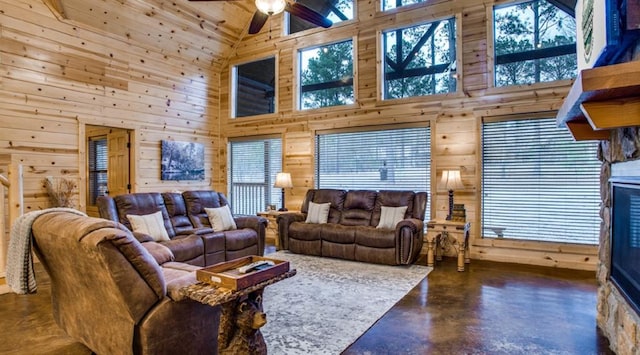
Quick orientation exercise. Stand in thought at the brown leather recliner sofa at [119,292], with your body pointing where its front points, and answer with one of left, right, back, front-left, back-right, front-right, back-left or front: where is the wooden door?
front-left

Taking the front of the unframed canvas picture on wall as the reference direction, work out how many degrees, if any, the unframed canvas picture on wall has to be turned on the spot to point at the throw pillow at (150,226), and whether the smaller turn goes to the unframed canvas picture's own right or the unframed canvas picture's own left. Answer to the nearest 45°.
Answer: approximately 45° to the unframed canvas picture's own right

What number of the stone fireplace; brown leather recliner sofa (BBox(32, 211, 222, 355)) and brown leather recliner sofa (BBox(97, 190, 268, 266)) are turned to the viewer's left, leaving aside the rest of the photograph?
1

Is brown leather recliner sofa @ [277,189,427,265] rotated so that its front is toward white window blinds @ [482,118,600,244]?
no

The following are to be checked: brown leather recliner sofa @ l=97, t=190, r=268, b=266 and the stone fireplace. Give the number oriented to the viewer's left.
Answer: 1

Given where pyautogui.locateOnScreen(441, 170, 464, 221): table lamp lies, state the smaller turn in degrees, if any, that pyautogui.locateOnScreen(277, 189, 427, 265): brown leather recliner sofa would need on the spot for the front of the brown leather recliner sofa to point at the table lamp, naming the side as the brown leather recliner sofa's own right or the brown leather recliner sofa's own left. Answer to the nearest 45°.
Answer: approximately 135° to the brown leather recliner sofa's own left

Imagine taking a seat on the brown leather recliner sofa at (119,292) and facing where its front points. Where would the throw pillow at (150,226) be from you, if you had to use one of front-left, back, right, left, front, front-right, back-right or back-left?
front-left

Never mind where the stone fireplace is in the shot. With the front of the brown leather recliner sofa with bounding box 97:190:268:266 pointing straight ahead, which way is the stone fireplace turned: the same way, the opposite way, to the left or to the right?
the opposite way

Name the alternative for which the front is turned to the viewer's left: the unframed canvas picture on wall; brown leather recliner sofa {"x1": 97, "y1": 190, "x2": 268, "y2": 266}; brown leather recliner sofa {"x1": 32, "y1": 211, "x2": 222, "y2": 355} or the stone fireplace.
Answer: the stone fireplace

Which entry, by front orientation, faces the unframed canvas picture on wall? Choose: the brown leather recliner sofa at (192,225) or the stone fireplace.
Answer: the stone fireplace

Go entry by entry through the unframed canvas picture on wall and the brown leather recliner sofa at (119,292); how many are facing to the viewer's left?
0

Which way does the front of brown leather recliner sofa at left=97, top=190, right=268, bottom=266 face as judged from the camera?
facing the viewer and to the right of the viewer

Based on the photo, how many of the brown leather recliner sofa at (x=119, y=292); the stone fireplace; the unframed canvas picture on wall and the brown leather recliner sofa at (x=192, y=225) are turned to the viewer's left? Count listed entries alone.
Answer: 1

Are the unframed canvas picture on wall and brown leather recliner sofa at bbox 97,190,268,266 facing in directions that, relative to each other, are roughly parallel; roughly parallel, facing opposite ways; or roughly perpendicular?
roughly parallel

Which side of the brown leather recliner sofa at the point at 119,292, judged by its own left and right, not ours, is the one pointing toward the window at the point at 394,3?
front

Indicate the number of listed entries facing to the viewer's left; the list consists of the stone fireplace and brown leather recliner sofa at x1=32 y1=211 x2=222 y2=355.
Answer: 1

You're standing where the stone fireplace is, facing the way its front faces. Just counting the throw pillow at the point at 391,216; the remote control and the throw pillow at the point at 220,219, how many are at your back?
0

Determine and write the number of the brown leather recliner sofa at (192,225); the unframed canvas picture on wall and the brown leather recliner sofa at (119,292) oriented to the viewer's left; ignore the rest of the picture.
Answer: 0

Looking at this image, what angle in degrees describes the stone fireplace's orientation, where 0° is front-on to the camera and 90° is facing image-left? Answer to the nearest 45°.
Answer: approximately 90°
